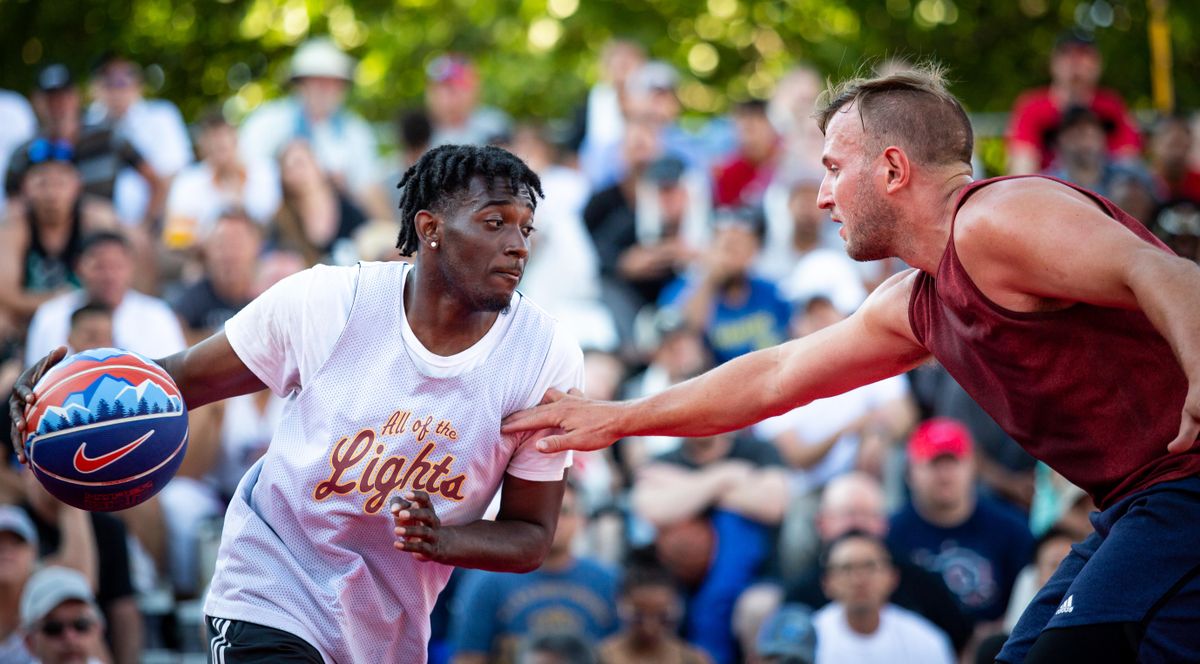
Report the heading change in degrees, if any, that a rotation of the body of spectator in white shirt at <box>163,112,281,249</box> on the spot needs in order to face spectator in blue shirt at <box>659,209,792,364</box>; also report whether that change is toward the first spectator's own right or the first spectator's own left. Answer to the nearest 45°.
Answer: approximately 45° to the first spectator's own left

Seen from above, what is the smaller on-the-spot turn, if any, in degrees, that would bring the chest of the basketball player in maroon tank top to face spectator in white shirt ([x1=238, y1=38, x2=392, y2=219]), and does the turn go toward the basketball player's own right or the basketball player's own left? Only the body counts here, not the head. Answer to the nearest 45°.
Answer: approximately 45° to the basketball player's own right

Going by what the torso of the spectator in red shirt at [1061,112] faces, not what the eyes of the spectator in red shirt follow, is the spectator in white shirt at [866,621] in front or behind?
in front

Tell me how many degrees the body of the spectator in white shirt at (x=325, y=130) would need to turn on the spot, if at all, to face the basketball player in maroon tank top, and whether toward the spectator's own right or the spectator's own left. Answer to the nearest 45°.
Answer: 0° — they already face them

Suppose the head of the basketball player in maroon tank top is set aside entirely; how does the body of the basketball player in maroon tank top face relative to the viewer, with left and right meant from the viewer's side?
facing to the left of the viewer

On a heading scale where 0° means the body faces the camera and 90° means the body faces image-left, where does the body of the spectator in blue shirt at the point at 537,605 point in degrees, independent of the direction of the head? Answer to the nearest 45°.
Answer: approximately 0°

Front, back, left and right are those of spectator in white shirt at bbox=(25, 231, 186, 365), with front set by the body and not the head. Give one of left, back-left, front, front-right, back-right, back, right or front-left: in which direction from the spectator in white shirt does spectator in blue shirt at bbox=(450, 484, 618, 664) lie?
front-left

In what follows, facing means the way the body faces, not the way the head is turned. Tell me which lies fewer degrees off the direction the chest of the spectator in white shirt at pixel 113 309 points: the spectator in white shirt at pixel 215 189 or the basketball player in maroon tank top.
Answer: the basketball player in maroon tank top

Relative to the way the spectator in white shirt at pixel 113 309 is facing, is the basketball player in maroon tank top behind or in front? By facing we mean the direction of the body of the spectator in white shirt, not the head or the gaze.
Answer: in front

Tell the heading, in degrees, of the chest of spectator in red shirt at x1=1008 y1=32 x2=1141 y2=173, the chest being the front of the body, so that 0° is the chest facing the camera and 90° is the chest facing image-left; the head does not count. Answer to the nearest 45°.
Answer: approximately 0°
